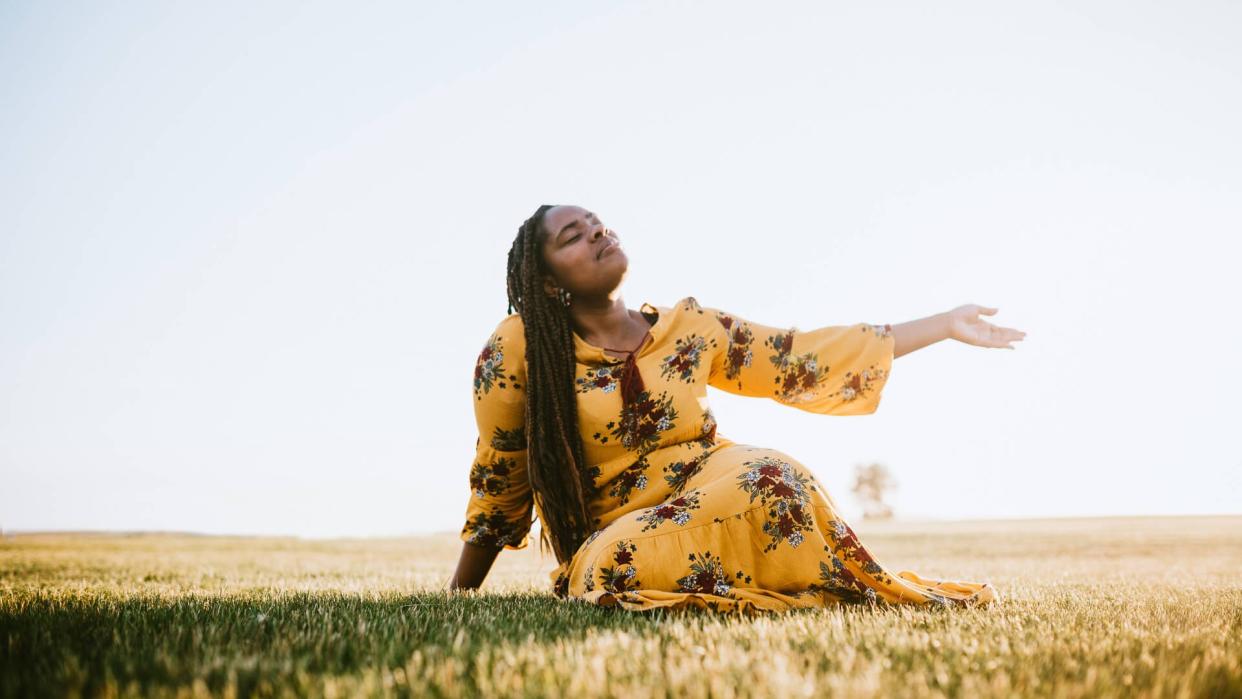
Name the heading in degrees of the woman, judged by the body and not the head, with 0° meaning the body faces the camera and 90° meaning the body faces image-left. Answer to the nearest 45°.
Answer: approximately 315°

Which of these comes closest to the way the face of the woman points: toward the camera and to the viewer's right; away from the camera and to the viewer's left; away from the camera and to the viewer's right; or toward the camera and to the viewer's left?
toward the camera and to the viewer's right
